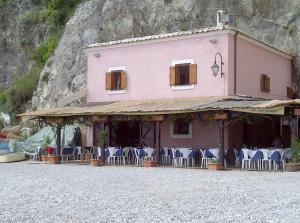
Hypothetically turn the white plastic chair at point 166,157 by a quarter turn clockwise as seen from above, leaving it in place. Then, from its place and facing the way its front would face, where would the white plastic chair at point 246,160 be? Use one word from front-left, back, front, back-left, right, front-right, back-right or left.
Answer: front-right

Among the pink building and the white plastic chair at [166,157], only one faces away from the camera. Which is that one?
the white plastic chair

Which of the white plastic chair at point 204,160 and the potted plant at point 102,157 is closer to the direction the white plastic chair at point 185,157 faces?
the white plastic chair

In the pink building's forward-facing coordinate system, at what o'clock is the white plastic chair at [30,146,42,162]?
The white plastic chair is roughly at 2 o'clock from the pink building.

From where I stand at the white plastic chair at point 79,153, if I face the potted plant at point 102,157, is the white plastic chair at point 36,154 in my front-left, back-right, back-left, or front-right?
back-right

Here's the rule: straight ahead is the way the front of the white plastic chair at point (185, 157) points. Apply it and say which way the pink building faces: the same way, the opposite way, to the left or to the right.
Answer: the opposite way

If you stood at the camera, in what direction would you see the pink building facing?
facing the viewer and to the left of the viewer

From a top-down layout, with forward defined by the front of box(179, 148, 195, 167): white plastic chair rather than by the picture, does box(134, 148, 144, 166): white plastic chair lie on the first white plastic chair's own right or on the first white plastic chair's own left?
on the first white plastic chair's own left

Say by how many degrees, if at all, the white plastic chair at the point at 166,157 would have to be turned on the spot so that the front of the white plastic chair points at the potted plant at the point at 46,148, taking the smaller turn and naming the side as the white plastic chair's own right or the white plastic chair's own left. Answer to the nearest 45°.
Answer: approximately 45° to the white plastic chair's own left

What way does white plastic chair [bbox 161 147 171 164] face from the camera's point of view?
away from the camera
